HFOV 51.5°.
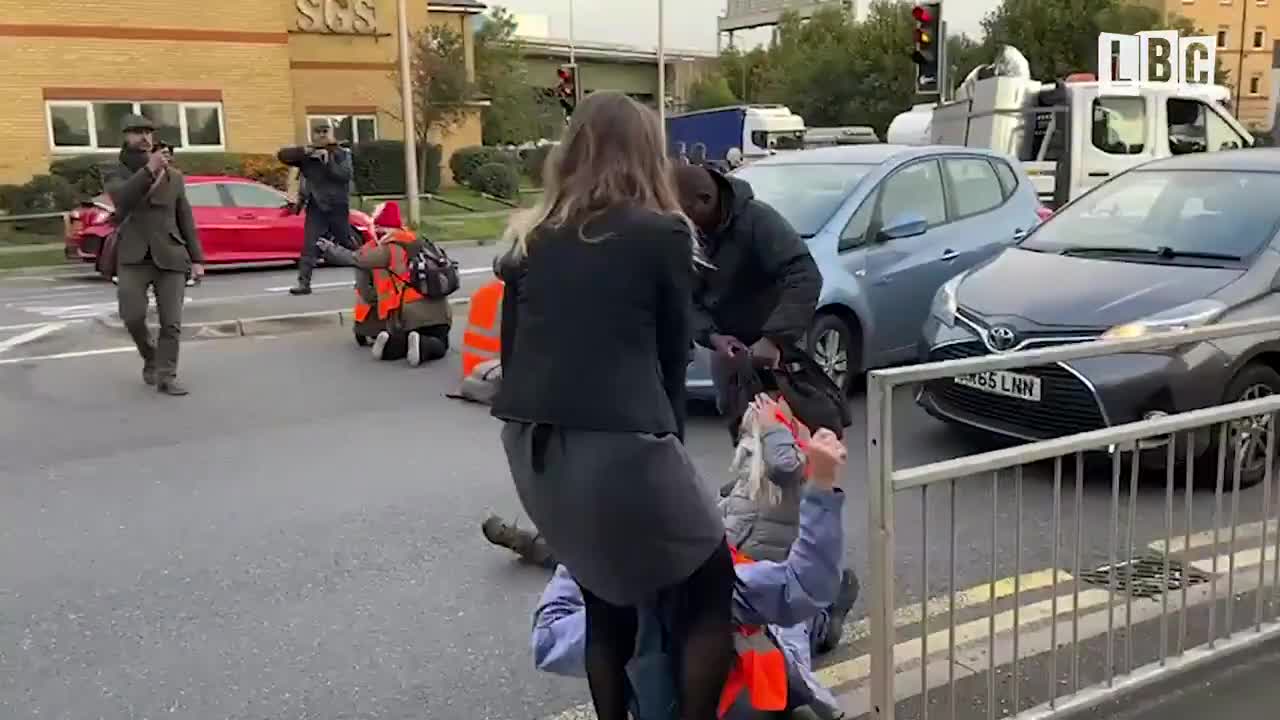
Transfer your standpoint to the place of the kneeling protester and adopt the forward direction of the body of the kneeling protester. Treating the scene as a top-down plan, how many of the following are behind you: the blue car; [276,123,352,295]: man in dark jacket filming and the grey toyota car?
2

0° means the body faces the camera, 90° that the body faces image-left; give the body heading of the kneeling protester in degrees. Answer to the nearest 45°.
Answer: approximately 135°

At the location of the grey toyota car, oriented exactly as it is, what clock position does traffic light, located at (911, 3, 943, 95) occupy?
The traffic light is roughly at 4 o'clock from the grey toyota car.

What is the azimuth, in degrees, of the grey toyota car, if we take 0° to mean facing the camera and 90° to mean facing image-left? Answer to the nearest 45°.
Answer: approximately 45°

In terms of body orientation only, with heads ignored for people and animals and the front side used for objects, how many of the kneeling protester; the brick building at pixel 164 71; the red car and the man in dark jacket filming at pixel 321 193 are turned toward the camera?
2

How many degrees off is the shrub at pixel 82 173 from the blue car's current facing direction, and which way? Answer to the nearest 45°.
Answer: approximately 90° to its right

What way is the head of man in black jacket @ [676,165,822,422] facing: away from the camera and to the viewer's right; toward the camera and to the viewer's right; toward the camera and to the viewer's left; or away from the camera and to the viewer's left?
toward the camera and to the viewer's left

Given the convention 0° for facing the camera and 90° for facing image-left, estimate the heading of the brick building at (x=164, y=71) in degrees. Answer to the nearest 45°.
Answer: approximately 0°

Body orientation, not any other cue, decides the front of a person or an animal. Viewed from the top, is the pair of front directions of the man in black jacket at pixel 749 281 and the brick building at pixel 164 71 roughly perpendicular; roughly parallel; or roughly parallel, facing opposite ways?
roughly perpendicular

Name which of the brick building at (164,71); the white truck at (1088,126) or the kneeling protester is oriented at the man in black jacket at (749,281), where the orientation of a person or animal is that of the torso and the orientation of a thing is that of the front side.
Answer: the brick building
